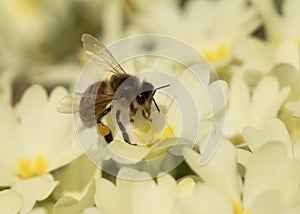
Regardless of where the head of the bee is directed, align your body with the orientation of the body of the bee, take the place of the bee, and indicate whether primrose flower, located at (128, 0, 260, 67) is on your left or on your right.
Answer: on your left

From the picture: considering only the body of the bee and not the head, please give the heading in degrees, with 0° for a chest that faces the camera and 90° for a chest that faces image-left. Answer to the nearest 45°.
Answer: approximately 270°
